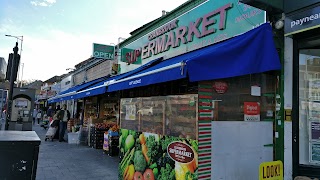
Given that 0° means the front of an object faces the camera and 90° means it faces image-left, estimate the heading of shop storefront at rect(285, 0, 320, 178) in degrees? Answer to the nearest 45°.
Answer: approximately 45°

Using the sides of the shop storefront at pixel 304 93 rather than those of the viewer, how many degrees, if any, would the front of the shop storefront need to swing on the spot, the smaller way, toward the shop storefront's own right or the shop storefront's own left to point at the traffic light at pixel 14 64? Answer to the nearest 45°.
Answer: approximately 45° to the shop storefront's own right

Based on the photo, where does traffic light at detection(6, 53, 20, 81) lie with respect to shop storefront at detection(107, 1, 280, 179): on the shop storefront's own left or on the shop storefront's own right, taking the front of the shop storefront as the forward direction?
on the shop storefront's own right

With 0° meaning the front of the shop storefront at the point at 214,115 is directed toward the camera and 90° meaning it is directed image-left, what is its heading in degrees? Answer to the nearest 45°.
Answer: approximately 45°

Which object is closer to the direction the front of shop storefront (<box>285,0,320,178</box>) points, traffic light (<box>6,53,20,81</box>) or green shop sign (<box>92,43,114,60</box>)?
the traffic light

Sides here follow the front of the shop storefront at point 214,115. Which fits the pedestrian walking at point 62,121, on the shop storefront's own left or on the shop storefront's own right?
on the shop storefront's own right
